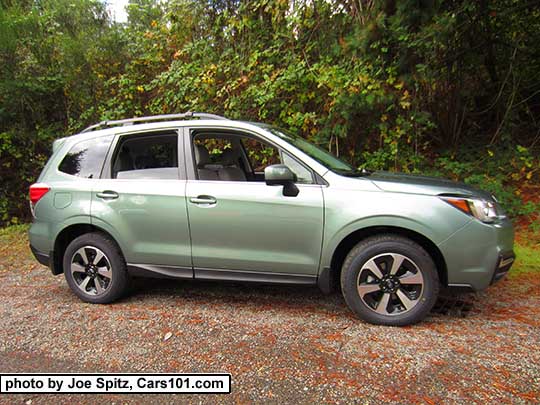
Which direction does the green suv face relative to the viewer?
to the viewer's right
